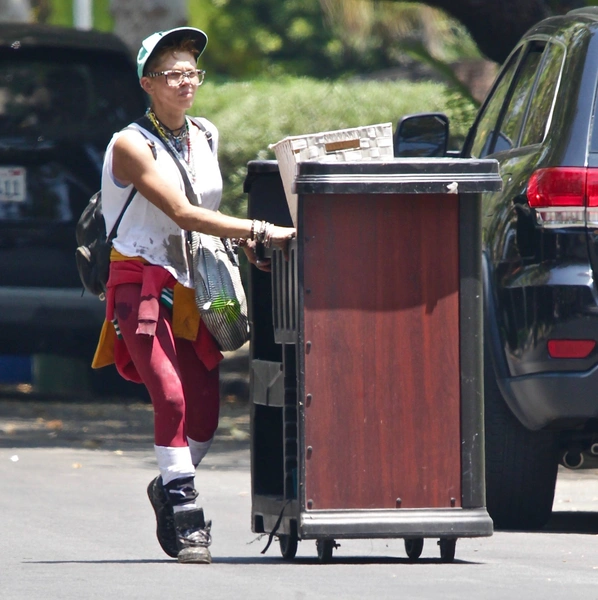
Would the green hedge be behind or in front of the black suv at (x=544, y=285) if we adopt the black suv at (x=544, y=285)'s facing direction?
in front

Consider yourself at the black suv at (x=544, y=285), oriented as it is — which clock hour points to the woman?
The woman is roughly at 8 o'clock from the black suv.

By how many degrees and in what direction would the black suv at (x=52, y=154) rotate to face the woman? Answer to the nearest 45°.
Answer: approximately 180°

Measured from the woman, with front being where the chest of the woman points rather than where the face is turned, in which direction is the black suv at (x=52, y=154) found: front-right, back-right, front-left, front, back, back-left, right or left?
back-left

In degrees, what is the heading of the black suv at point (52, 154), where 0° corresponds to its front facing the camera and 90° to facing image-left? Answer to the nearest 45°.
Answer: approximately 180°

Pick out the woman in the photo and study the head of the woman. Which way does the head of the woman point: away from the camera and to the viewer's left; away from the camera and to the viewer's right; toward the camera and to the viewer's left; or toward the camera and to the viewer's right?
toward the camera and to the viewer's right

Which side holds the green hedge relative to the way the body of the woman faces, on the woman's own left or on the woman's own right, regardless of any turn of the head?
on the woman's own left

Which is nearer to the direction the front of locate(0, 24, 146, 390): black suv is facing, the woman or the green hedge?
the green hedge

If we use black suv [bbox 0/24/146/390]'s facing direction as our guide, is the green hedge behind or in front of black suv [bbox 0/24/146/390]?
in front

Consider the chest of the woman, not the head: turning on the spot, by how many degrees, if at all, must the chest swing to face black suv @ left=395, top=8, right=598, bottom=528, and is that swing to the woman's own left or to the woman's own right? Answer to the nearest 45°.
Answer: approximately 45° to the woman's own left

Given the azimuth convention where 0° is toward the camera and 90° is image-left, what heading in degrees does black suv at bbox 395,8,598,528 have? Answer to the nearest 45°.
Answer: approximately 180°

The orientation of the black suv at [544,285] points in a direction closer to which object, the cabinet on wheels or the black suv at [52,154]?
the black suv

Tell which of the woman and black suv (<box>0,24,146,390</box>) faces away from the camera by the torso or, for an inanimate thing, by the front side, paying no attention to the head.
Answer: the black suv
